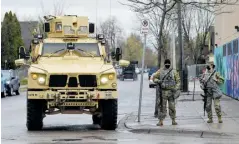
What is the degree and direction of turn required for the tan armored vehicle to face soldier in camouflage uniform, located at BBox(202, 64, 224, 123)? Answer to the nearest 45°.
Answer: approximately 90° to its left

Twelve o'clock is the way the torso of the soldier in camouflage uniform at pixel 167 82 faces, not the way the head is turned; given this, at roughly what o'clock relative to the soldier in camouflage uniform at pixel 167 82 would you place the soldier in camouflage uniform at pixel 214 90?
the soldier in camouflage uniform at pixel 214 90 is roughly at 8 o'clock from the soldier in camouflage uniform at pixel 167 82.

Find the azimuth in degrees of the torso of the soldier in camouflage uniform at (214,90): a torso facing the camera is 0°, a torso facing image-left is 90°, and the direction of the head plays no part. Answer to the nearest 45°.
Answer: approximately 0°

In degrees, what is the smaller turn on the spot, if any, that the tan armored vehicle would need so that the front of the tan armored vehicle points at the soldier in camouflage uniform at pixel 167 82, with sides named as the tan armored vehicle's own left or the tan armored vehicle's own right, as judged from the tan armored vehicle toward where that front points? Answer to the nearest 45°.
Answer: approximately 90° to the tan armored vehicle's own left

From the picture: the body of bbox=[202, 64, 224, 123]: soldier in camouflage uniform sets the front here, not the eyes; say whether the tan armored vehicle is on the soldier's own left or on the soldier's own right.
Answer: on the soldier's own right

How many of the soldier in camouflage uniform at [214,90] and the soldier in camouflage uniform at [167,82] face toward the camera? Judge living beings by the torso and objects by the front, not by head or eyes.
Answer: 2

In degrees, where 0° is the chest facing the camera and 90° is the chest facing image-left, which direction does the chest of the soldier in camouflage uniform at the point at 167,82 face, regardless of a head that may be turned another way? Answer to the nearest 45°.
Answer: approximately 0°
